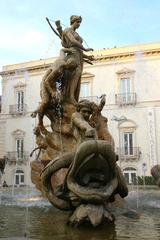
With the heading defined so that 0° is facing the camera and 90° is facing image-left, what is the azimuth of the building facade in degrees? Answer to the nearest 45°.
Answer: approximately 0°
